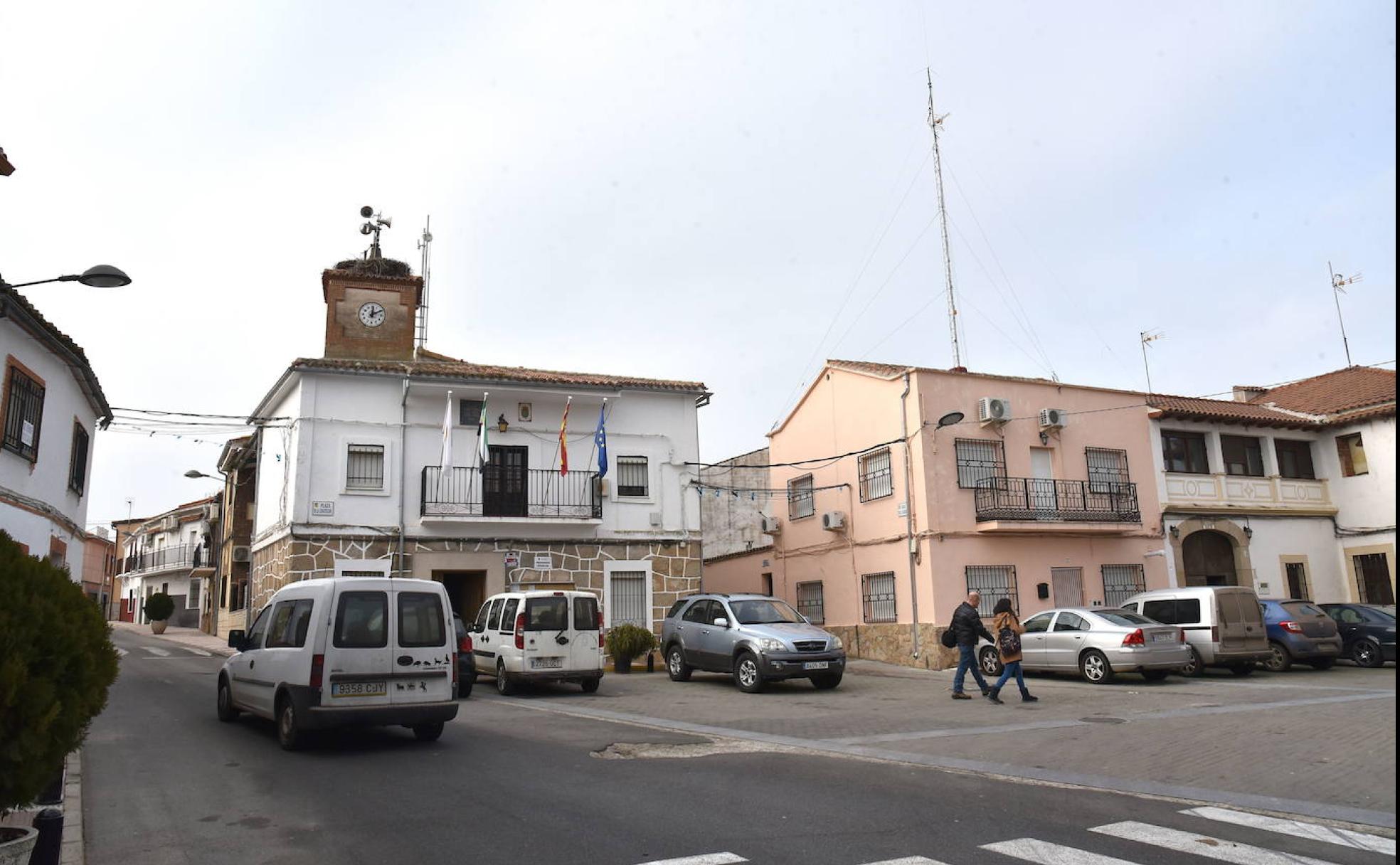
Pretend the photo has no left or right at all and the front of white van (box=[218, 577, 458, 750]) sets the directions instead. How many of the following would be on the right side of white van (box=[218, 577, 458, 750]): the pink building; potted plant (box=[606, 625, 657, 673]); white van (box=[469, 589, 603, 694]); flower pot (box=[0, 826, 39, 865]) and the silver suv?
4

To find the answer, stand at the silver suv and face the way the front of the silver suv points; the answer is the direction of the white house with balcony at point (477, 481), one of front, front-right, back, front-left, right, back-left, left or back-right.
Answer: back

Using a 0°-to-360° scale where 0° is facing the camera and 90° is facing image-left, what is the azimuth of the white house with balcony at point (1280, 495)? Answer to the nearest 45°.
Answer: approximately 315°

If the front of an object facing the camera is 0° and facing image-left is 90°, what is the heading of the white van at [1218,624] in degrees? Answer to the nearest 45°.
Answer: approximately 135°

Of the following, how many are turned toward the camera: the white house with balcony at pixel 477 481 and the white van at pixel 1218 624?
1

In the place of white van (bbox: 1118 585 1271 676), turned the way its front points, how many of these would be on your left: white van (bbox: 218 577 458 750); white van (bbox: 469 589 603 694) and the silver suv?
3

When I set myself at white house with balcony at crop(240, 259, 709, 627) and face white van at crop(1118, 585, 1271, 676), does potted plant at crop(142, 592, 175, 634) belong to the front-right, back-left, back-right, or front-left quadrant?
back-left

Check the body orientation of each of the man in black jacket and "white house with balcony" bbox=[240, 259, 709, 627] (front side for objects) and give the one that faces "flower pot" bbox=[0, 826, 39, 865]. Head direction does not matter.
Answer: the white house with balcony

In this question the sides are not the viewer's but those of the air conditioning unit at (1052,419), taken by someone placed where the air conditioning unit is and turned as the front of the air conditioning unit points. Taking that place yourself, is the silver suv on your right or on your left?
on your right

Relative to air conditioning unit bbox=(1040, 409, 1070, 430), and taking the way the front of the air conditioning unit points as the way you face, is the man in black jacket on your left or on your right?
on your right

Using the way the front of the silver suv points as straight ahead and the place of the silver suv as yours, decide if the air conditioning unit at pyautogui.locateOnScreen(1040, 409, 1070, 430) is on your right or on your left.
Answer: on your left
